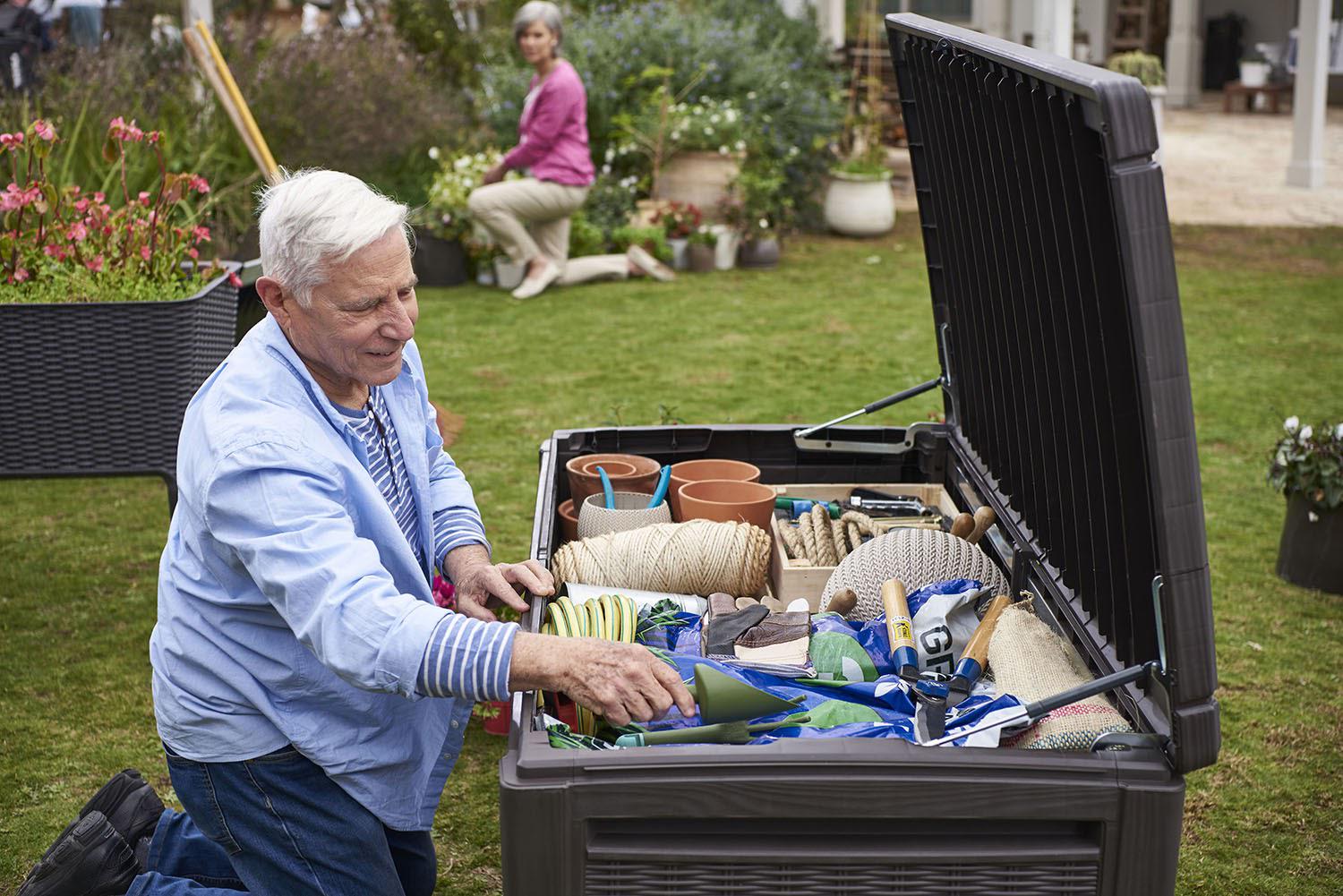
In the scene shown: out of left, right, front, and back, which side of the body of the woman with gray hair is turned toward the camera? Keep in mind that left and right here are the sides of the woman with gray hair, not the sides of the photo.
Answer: left

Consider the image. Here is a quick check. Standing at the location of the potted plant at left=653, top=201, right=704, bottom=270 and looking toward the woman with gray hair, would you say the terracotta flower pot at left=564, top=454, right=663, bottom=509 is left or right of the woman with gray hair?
left

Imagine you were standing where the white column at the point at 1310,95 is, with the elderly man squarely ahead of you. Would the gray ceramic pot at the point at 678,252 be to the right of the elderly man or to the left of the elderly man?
right

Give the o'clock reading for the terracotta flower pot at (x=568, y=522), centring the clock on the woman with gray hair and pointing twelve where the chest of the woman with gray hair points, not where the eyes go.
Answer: The terracotta flower pot is roughly at 9 o'clock from the woman with gray hair.

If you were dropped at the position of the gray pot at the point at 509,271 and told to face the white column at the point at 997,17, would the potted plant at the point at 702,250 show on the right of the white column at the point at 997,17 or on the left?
right

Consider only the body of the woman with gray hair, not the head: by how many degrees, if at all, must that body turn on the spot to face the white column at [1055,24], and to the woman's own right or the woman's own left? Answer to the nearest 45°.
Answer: approximately 135° to the woman's own right
